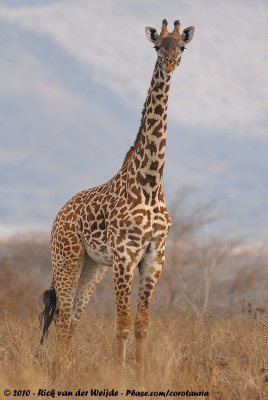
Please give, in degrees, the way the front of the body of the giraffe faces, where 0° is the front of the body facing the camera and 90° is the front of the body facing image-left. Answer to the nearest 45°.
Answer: approximately 315°
